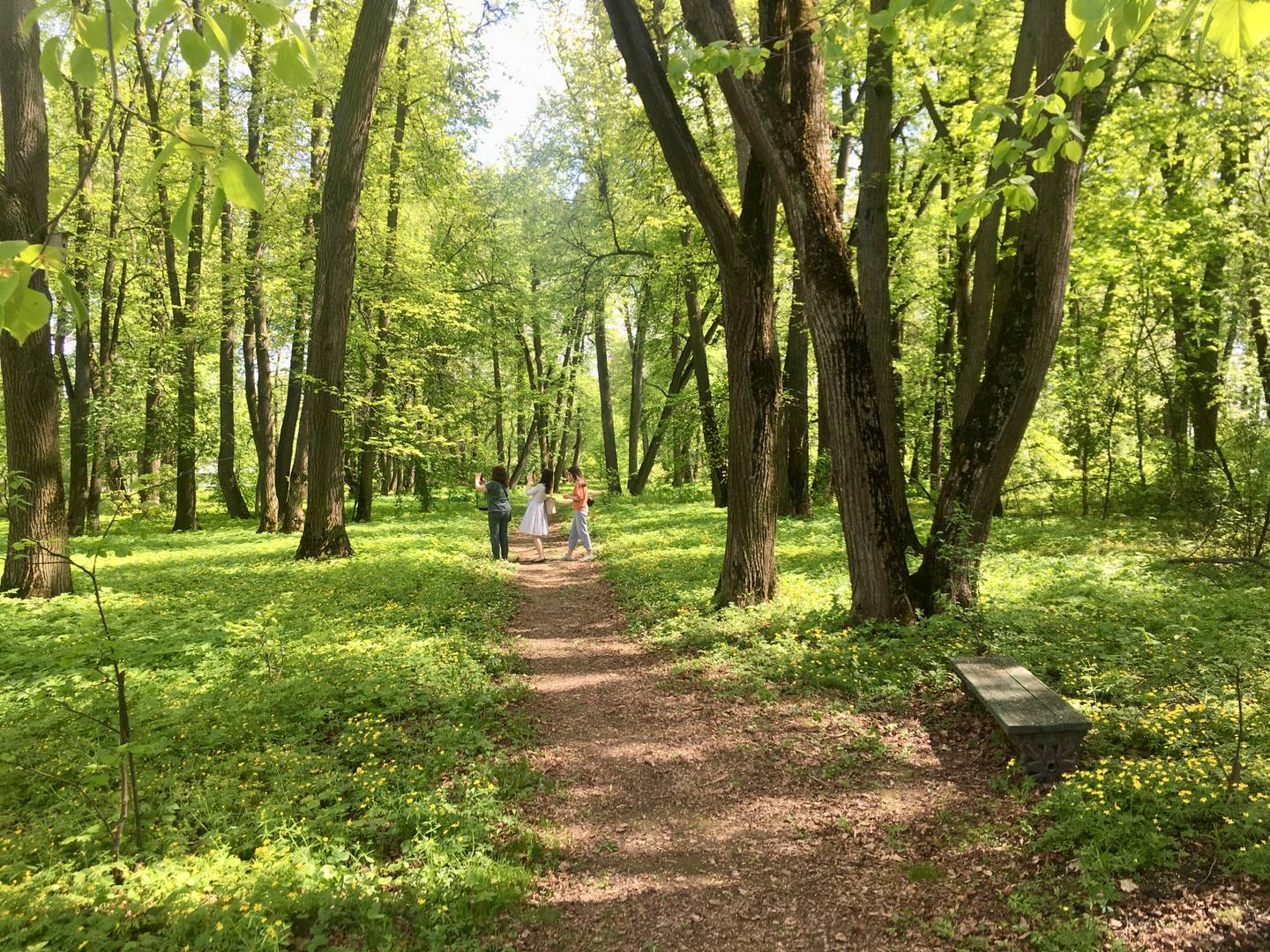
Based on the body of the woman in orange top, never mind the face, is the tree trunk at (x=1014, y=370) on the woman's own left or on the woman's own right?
on the woman's own left

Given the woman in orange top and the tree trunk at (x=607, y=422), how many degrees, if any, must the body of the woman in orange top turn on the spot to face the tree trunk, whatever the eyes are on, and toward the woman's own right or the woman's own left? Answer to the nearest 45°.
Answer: approximately 90° to the woman's own right

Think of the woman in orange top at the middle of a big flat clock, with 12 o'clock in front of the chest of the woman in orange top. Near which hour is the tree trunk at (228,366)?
The tree trunk is roughly at 1 o'clock from the woman in orange top.

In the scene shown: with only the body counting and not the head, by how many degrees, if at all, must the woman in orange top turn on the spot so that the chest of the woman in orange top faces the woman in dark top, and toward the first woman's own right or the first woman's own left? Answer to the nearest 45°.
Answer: approximately 45° to the first woman's own left

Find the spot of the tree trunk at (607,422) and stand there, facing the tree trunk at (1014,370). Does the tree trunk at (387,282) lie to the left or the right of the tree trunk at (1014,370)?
right

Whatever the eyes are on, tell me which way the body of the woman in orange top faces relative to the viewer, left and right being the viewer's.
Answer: facing to the left of the viewer
